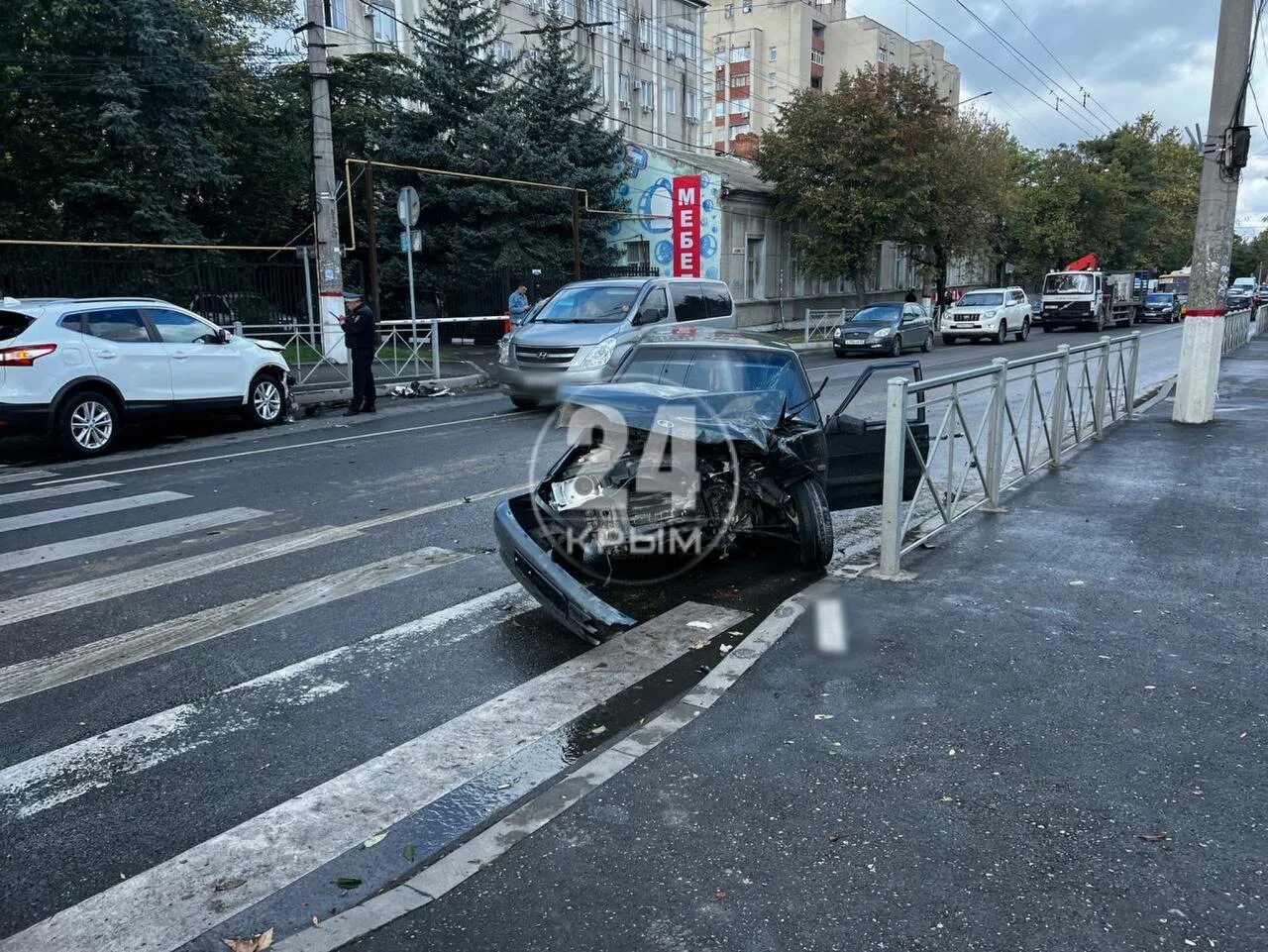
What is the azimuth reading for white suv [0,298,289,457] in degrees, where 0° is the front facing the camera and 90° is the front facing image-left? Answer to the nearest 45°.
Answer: approximately 225°

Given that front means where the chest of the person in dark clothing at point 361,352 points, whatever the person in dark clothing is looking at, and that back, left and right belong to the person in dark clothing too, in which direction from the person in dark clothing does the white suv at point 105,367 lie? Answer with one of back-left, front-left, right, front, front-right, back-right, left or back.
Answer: front-left

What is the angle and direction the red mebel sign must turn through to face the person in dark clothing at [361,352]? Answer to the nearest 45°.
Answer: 0° — it already faces them

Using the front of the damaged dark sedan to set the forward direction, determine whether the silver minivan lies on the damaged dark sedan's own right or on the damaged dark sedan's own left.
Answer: on the damaged dark sedan's own right

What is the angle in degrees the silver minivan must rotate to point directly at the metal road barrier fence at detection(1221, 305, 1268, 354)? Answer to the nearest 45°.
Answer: approximately 180°

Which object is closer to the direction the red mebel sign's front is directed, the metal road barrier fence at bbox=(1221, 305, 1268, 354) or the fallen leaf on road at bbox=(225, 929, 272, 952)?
the fallen leaf on road

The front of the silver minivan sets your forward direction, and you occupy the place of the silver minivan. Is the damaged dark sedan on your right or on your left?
on your left

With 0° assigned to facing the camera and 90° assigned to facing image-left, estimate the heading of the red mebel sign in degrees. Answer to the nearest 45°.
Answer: approximately 0°

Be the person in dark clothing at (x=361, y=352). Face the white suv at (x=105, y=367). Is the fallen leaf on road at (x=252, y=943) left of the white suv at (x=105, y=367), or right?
left

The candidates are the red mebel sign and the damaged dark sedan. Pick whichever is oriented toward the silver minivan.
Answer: the red mebel sign

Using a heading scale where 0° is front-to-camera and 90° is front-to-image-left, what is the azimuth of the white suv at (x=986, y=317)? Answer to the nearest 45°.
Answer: approximately 45°
